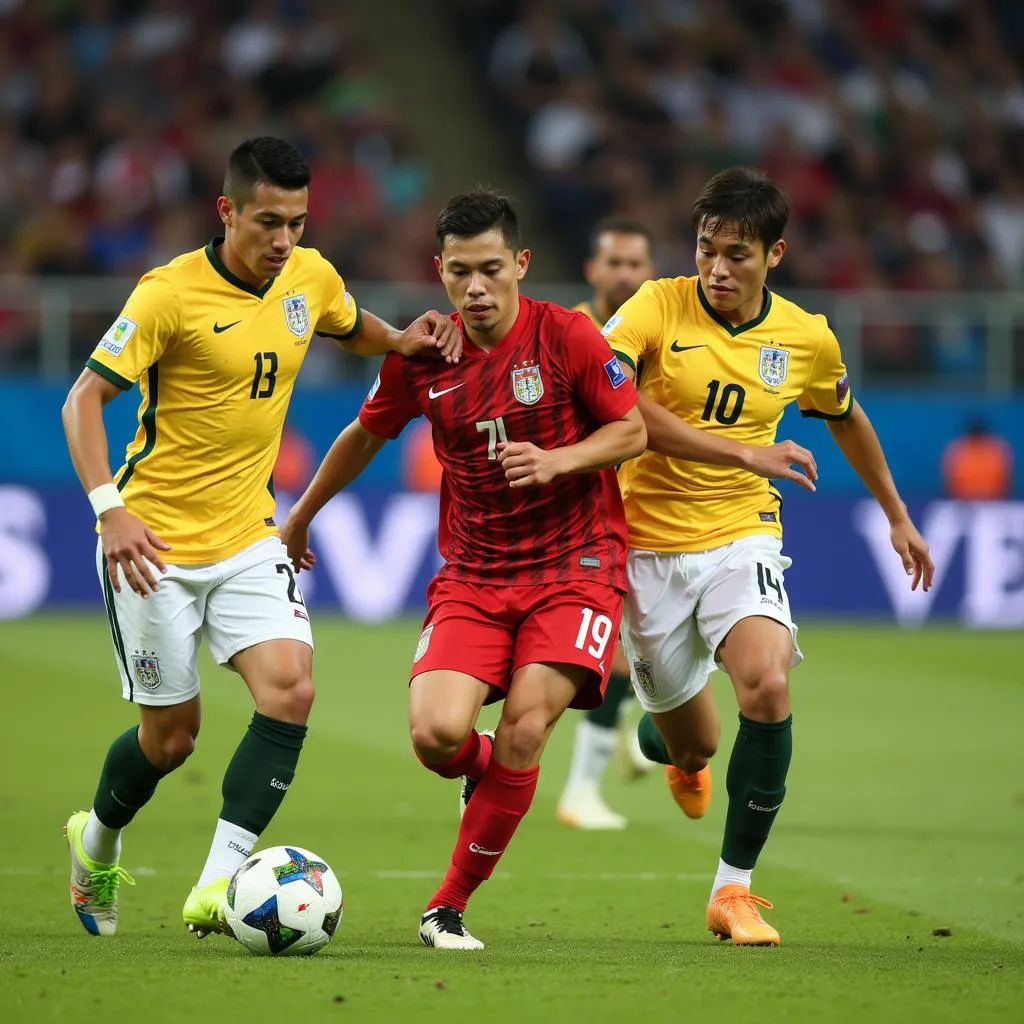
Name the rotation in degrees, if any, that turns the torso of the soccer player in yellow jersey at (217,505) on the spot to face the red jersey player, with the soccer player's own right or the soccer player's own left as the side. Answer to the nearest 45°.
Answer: approximately 45° to the soccer player's own left

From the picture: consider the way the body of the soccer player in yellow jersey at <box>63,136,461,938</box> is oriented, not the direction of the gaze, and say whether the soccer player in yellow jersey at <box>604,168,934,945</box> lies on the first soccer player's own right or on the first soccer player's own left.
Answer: on the first soccer player's own left

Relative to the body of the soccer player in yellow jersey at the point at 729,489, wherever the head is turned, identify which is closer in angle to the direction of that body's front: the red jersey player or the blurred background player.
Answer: the red jersey player

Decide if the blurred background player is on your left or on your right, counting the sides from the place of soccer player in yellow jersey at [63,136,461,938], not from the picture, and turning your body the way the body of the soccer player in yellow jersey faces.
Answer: on your left

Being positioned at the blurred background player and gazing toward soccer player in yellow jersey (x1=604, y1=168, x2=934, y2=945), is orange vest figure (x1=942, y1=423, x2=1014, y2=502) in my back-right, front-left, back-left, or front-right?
back-left

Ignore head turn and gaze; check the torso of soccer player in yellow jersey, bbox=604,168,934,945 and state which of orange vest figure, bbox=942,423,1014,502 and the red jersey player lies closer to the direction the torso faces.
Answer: the red jersey player

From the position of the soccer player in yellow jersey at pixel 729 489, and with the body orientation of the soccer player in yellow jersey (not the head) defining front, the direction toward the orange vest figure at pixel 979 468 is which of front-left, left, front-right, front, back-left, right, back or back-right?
back

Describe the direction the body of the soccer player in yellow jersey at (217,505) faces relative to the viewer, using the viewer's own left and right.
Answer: facing the viewer and to the right of the viewer

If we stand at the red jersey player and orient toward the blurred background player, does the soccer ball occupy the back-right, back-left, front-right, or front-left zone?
back-left

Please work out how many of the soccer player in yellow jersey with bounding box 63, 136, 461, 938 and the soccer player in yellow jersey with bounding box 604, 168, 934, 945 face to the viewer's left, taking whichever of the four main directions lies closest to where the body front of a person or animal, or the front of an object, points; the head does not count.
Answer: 0

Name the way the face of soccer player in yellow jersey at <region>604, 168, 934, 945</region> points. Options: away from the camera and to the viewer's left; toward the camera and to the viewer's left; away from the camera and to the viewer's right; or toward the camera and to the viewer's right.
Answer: toward the camera and to the viewer's left

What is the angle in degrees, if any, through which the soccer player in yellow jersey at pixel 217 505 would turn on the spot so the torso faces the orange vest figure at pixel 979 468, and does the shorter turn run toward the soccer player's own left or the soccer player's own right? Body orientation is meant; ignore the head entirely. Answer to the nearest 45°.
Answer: approximately 90° to the soccer player's own left

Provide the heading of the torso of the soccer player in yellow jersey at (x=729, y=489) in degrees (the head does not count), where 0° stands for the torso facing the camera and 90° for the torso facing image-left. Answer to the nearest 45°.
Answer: approximately 0°

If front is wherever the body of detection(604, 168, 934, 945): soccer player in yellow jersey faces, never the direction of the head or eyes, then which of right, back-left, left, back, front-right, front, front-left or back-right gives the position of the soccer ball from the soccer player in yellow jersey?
front-right
